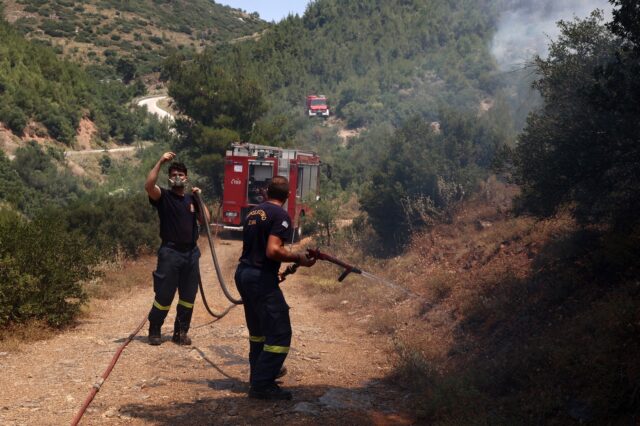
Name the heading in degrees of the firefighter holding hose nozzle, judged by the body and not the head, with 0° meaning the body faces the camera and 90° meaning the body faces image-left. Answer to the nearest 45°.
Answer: approximately 225°

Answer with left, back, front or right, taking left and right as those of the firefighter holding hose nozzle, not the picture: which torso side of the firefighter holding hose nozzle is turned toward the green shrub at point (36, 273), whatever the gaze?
left

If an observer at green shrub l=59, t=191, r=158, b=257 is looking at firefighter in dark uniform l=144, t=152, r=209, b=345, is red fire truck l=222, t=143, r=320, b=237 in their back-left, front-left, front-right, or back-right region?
back-left

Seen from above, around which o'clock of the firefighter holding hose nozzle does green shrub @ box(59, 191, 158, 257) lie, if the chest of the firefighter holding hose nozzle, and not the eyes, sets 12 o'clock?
The green shrub is roughly at 10 o'clock from the firefighter holding hose nozzle.
